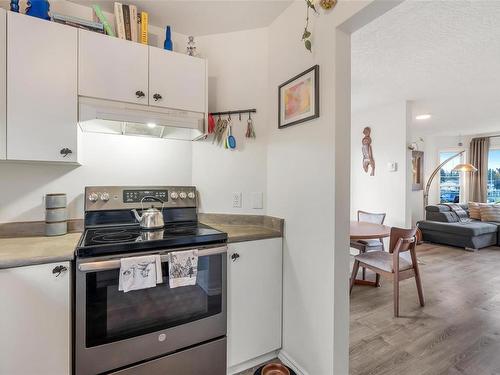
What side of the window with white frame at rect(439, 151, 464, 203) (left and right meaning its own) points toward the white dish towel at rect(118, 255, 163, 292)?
front

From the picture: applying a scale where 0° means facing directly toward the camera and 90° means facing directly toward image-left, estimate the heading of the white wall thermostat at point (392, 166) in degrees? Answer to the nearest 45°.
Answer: approximately 0°

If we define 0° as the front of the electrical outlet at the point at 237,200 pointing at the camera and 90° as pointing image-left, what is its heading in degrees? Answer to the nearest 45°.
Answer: approximately 0°

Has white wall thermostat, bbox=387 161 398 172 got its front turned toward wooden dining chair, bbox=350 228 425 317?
yes

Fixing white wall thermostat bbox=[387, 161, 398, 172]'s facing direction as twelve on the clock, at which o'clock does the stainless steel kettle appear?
The stainless steel kettle is roughly at 1 o'clock from the white wall thermostat.

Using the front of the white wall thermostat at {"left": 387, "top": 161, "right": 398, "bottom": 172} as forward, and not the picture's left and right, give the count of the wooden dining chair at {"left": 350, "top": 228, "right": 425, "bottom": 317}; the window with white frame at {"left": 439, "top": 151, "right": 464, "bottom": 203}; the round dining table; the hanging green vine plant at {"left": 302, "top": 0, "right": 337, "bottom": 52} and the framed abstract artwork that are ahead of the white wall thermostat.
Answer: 4

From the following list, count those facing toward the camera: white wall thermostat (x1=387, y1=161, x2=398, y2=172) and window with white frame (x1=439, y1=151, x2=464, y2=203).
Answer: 2

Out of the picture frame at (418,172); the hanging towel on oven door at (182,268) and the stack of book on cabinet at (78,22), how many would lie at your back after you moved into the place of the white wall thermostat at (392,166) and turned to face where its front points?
1

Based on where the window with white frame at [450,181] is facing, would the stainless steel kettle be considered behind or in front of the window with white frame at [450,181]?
in front

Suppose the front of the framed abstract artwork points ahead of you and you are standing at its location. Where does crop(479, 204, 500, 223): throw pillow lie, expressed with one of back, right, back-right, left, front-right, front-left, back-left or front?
back

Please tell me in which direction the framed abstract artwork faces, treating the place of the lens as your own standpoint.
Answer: facing the viewer and to the left of the viewer

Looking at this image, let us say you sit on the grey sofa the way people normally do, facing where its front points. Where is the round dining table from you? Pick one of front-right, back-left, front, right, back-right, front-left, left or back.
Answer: front-right
